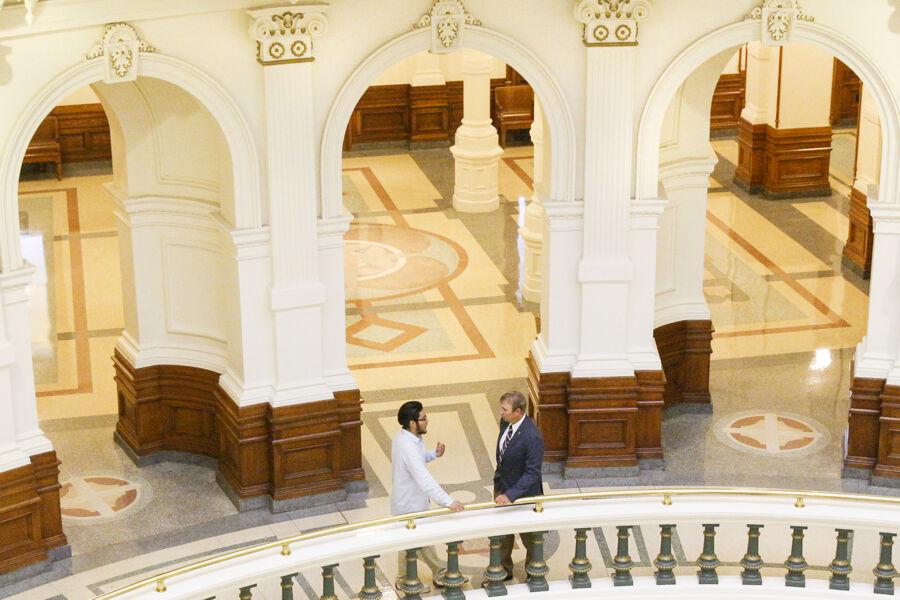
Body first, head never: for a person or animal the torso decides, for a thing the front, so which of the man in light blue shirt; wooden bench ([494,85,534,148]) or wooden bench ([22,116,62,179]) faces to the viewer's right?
the man in light blue shirt

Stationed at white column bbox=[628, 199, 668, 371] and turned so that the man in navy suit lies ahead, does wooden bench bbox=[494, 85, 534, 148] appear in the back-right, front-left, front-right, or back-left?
back-right

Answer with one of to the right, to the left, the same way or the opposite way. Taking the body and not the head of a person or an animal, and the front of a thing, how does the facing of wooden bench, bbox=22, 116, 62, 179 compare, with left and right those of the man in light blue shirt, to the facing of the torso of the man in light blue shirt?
to the right

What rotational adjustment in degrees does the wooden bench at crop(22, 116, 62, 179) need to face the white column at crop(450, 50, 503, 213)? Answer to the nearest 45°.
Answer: approximately 45° to its left

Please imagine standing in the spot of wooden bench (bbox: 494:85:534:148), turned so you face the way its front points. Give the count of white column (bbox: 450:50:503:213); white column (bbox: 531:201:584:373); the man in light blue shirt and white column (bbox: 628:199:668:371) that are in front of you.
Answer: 4

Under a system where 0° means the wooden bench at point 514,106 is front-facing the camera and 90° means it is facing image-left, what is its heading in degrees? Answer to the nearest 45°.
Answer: approximately 0°

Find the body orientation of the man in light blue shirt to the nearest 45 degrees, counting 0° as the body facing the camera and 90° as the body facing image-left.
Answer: approximately 270°

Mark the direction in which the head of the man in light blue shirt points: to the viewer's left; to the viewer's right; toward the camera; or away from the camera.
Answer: to the viewer's right

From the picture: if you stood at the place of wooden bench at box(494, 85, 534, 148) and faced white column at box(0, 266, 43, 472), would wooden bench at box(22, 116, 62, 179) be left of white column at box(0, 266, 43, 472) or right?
right

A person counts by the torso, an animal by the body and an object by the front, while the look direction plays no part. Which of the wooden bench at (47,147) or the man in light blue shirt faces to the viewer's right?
the man in light blue shirt
